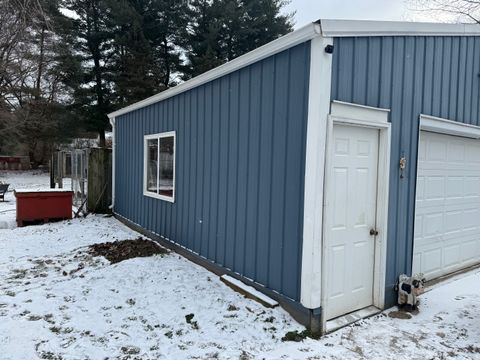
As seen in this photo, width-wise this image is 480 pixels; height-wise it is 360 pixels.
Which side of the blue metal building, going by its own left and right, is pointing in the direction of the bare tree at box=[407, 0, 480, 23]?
left

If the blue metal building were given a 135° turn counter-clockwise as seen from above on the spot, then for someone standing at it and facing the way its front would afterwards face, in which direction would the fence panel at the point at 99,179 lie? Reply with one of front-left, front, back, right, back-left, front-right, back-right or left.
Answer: front-left

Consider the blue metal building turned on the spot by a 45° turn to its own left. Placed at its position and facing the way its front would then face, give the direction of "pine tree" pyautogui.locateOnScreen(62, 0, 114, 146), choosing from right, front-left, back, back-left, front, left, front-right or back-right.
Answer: back-left

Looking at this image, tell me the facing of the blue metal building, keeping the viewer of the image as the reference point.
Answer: facing the viewer and to the right of the viewer

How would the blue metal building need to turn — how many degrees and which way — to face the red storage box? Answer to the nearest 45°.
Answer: approximately 180°
